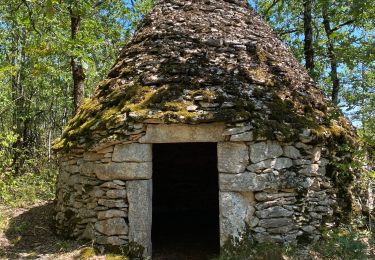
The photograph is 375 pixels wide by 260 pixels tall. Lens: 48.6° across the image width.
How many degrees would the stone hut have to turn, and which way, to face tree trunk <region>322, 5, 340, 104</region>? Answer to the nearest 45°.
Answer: approximately 135° to its left

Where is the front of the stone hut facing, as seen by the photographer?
facing the viewer
